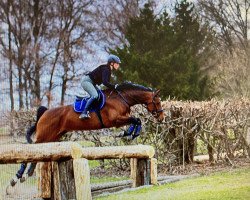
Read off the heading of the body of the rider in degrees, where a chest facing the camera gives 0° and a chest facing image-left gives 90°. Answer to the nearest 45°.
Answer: approximately 270°

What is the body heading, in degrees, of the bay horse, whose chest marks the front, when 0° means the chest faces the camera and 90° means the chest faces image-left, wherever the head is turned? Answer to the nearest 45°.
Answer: approximately 270°
